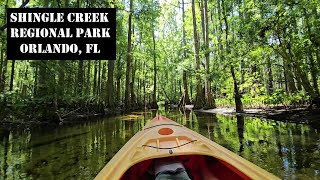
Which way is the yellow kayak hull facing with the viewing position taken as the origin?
facing away from the viewer
